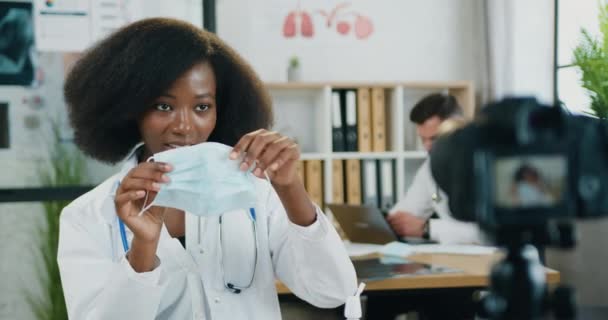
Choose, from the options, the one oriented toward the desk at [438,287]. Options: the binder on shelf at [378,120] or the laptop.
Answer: the binder on shelf

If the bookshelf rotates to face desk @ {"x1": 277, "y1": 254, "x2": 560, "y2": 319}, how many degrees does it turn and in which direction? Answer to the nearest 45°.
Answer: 0° — it already faces it

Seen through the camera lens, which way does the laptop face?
facing away from the viewer and to the right of the viewer

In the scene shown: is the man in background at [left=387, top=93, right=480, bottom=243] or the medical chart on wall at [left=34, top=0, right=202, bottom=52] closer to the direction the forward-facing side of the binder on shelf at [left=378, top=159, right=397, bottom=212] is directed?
the man in background

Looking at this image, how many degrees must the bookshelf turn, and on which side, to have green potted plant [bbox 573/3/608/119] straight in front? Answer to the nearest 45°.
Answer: approximately 45° to its left

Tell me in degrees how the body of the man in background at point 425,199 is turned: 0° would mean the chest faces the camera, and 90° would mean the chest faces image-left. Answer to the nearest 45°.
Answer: approximately 45°

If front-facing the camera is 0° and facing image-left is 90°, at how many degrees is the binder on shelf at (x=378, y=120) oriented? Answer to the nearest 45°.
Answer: approximately 0°

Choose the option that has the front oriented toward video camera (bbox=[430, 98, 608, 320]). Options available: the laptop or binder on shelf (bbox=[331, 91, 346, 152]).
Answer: the binder on shelf
